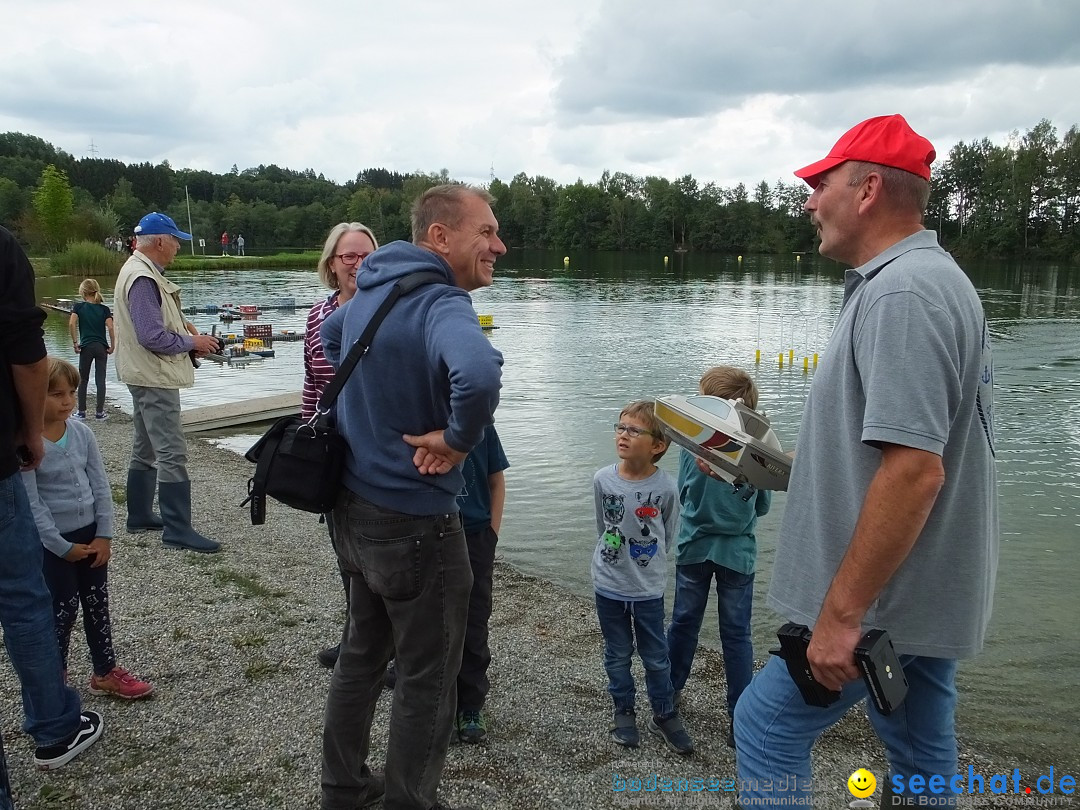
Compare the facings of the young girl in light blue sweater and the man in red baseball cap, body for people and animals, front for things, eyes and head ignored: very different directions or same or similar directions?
very different directions

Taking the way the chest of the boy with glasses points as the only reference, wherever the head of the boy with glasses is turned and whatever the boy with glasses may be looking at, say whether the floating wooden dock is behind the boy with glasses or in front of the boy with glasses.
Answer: behind

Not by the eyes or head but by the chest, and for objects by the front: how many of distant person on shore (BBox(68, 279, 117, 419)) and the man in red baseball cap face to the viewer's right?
0

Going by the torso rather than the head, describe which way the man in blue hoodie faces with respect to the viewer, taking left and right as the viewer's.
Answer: facing away from the viewer and to the right of the viewer

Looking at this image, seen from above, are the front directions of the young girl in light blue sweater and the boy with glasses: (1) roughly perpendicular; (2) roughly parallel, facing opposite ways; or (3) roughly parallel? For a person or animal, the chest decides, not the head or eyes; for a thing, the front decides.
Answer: roughly perpendicular

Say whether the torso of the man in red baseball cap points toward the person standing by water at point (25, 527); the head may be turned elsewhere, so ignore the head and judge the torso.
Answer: yes

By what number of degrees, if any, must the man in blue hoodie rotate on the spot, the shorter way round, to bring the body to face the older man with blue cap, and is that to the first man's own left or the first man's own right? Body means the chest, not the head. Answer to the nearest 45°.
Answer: approximately 90° to the first man's own left

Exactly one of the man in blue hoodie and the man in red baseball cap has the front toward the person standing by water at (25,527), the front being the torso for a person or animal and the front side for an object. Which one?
the man in red baseball cap

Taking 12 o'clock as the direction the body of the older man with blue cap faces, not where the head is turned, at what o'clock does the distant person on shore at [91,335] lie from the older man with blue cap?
The distant person on shore is roughly at 9 o'clock from the older man with blue cap.

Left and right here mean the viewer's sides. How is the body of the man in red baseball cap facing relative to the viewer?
facing to the left of the viewer

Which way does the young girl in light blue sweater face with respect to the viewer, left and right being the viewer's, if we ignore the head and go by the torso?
facing the viewer and to the right of the viewer

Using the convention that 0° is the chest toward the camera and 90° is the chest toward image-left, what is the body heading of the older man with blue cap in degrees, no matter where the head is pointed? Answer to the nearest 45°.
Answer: approximately 270°

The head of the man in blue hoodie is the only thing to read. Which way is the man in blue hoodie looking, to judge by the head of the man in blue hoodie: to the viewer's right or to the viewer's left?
to the viewer's right

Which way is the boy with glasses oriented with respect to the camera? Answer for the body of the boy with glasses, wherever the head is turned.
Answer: toward the camera
